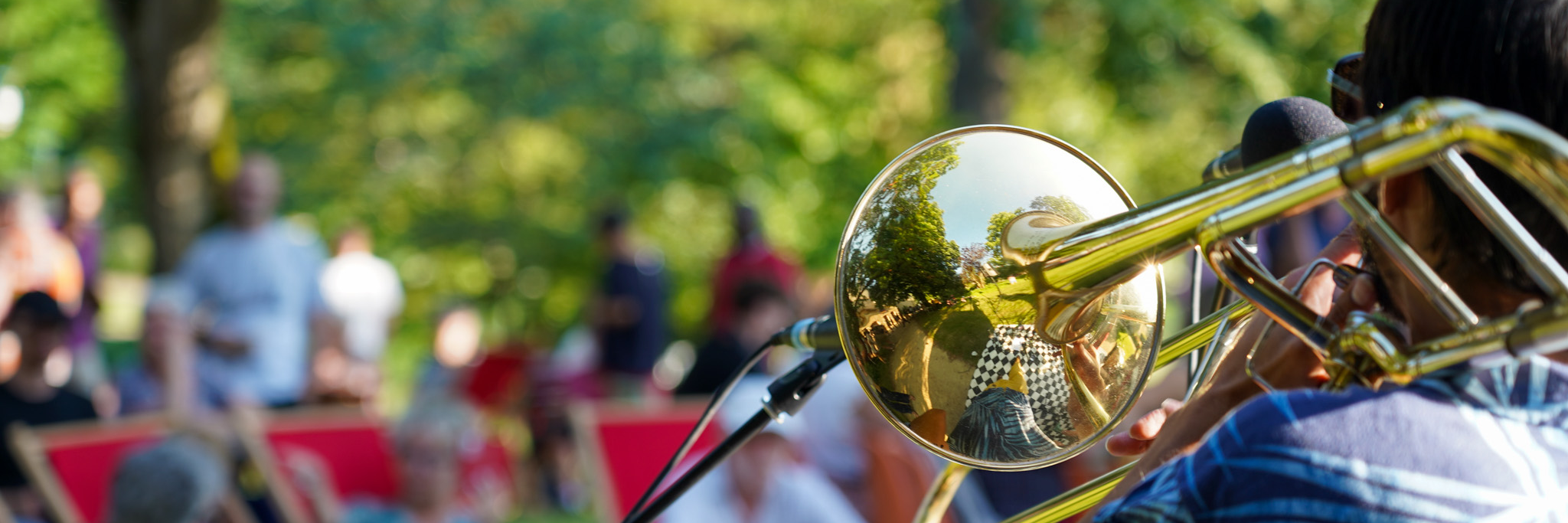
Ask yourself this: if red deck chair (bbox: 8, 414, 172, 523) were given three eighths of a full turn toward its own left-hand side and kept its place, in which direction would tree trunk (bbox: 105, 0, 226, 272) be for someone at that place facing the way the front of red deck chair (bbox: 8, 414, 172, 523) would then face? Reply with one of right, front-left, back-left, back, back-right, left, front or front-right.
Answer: front

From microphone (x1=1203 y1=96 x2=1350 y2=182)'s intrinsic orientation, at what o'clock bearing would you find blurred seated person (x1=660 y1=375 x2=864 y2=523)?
The blurred seated person is roughly at 8 o'clock from the microphone.

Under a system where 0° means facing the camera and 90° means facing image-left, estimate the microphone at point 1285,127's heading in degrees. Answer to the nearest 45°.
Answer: approximately 270°

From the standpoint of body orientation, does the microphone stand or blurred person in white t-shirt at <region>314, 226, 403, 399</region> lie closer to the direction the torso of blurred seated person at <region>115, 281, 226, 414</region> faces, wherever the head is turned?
the microphone stand

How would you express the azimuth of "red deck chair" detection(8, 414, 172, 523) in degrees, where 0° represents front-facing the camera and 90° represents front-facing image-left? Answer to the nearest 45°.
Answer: approximately 315°

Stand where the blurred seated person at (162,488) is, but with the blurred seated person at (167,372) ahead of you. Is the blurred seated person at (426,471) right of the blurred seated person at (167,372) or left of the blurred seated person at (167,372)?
right

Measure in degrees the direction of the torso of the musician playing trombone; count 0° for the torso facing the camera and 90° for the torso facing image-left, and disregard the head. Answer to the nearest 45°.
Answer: approximately 135°

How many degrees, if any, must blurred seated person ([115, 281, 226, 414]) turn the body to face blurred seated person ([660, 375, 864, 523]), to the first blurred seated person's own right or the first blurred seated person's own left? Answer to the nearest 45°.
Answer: approximately 45° to the first blurred seated person's own left

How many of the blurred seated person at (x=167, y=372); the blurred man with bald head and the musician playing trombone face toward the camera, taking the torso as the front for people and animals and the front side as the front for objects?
2
